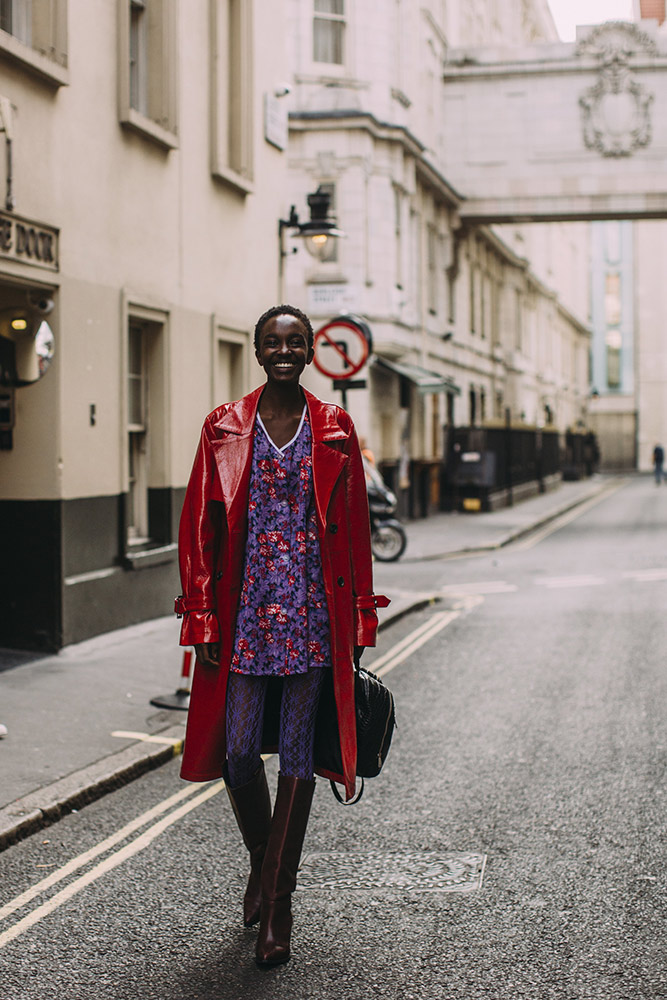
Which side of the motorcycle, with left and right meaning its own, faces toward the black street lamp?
right

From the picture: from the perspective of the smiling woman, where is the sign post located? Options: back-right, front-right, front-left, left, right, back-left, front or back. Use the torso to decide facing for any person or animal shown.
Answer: back

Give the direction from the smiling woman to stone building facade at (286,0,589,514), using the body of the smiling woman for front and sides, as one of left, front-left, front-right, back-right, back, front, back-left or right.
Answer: back

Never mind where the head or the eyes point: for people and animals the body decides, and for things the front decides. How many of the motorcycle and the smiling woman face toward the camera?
1

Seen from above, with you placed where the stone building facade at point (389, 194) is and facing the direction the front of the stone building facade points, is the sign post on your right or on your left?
on your right

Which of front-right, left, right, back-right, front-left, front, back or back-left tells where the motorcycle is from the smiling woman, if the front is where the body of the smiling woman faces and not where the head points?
back

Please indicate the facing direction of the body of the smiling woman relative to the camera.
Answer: toward the camera

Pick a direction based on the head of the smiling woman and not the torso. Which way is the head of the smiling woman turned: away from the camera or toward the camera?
toward the camera

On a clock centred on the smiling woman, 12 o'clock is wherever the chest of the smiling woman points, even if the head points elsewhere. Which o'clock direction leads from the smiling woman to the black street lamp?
The black street lamp is roughly at 6 o'clock from the smiling woman.

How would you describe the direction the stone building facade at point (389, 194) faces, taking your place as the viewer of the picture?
facing the viewer and to the right of the viewer
